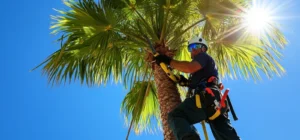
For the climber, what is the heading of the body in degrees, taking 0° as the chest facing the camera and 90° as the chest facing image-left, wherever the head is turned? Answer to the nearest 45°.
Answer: approximately 90°

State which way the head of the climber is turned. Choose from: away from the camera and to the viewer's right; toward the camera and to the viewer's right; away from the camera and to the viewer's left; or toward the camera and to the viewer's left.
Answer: toward the camera and to the viewer's left
